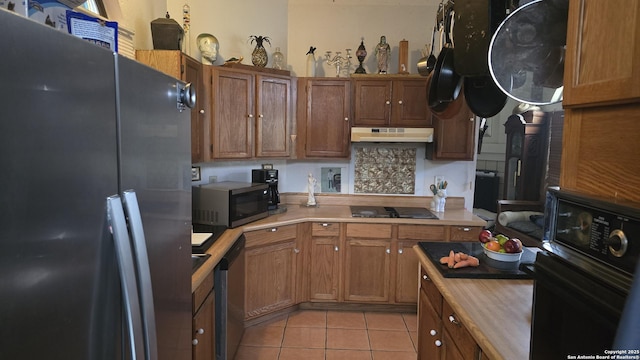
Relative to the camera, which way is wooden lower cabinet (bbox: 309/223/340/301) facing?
toward the camera

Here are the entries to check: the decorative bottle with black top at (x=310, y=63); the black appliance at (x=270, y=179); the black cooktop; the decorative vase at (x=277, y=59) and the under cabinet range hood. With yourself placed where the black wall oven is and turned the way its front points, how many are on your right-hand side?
5

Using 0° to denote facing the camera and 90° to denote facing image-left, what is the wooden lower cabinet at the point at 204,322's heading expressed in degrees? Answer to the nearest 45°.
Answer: approximately 270°

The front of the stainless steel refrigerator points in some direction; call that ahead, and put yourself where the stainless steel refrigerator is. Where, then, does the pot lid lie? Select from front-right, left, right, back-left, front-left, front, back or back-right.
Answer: front-left

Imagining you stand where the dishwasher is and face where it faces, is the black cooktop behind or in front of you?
in front

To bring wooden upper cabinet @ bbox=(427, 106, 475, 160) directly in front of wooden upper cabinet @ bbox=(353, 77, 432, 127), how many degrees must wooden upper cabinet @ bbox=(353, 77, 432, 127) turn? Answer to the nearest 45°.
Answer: approximately 90° to its left

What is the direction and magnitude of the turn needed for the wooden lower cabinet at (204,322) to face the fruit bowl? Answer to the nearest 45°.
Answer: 0° — it already faces it

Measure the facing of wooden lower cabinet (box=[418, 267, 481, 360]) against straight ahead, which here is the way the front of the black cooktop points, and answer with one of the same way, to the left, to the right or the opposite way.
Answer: to the right

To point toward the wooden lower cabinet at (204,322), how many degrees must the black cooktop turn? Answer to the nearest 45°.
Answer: approximately 45° to its right

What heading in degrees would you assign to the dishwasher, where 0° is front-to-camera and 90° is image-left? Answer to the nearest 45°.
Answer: approximately 270°

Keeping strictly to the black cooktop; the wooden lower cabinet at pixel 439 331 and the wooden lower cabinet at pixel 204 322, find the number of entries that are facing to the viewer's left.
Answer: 1

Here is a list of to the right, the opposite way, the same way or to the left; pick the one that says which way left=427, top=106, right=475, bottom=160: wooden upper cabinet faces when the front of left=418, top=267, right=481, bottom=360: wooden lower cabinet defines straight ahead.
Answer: to the left

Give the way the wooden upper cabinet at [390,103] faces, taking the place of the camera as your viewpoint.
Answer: facing the viewer
